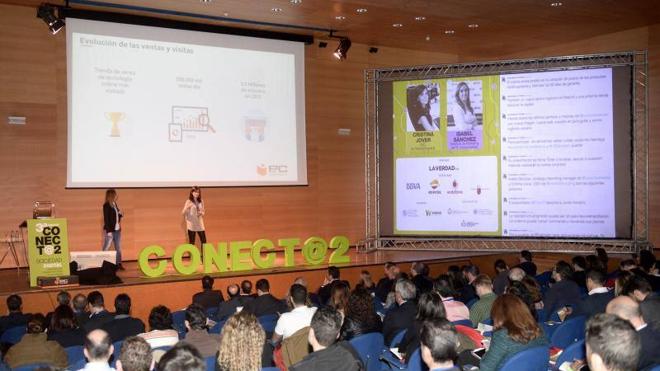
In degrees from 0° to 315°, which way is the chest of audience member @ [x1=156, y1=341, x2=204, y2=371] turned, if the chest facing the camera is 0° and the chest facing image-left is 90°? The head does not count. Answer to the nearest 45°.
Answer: approximately 180°

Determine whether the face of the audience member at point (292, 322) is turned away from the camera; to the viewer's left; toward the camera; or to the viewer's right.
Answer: away from the camera

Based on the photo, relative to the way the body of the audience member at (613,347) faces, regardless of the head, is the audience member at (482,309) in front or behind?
in front

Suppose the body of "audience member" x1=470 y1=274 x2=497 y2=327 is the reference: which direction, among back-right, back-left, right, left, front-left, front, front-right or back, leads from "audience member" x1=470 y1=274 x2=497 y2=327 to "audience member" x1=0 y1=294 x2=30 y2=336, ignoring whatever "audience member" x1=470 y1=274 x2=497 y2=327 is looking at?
front-left

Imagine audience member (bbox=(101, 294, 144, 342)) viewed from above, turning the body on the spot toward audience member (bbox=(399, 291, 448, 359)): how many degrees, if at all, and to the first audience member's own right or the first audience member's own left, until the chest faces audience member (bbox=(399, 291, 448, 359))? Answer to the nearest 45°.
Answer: approximately 135° to the first audience member's own right

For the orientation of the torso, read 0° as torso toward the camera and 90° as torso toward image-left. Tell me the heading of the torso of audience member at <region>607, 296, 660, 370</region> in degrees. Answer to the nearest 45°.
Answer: approximately 135°

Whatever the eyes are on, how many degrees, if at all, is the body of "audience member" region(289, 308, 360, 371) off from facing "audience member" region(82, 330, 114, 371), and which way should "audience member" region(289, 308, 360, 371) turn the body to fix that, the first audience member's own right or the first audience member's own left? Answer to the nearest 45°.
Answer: approximately 45° to the first audience member's own left

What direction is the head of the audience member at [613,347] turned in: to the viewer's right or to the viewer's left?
to the viewer's left

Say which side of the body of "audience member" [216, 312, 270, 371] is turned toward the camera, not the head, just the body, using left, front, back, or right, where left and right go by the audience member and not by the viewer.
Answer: back

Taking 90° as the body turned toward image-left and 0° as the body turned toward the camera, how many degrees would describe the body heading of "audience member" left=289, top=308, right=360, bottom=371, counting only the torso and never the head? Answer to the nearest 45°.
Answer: approximately 135°

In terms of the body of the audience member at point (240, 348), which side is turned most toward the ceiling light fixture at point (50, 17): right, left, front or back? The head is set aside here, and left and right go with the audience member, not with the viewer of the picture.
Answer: front

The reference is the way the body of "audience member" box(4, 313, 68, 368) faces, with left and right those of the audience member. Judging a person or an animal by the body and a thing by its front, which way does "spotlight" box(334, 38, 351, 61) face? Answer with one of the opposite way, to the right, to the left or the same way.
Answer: to the left

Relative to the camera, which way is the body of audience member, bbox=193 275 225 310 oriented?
away from the camera

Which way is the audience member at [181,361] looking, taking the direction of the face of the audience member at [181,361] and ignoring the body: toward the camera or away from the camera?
away from the camera

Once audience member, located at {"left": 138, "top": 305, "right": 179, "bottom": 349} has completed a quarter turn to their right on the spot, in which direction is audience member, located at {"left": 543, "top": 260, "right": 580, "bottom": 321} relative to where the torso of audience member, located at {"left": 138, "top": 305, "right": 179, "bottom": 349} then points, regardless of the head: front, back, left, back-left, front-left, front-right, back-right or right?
front

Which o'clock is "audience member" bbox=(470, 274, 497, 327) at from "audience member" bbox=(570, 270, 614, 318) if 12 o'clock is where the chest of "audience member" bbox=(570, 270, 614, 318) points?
"audience member" bbox=(470, 274, 497, 327) is roughly at 10 o'clock from "audience member" bbox=(570, 270, 614, 318).

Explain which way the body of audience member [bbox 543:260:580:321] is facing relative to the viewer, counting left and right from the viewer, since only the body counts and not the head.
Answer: facing away from the viewer and to the left of the viewer

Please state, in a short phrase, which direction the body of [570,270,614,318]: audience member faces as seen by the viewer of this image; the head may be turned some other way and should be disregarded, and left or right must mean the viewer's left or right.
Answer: facing away from the viewer and to the left of the viewer
